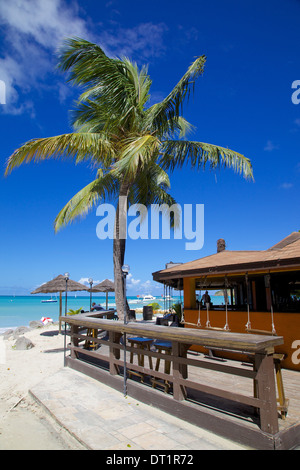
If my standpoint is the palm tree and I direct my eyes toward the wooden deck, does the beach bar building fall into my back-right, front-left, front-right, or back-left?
front-left

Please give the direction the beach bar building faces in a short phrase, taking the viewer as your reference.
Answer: facing the viewer and to the left of the viewer

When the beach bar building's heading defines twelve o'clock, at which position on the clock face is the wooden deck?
The wooden deck is roughly at 11 o'clock from the beach bar building.

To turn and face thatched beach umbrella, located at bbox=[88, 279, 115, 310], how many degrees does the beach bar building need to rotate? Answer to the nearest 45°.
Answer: approximately 90° to its right

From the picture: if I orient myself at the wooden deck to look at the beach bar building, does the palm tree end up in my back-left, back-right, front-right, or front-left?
front-left

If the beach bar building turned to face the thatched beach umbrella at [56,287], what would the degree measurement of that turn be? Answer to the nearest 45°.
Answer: approximately 90° to its right

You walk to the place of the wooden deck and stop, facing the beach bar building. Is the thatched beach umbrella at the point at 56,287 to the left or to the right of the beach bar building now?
left

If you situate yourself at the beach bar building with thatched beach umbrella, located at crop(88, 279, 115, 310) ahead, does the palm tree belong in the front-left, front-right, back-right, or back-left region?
front-left

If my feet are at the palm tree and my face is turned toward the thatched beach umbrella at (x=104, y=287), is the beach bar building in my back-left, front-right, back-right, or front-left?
back-right
